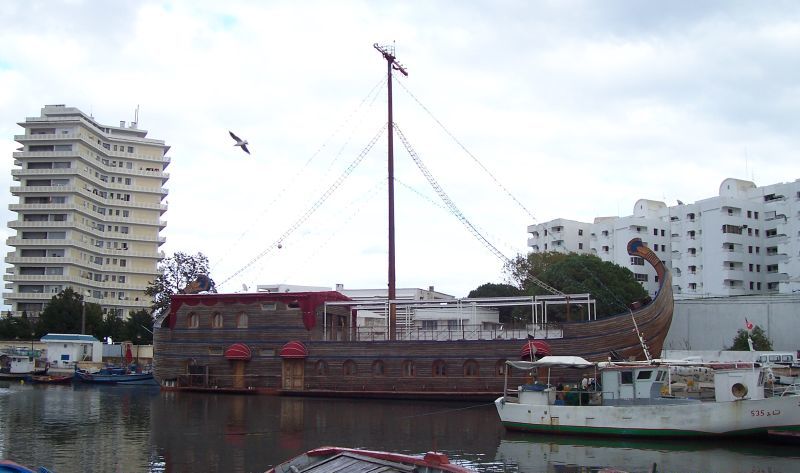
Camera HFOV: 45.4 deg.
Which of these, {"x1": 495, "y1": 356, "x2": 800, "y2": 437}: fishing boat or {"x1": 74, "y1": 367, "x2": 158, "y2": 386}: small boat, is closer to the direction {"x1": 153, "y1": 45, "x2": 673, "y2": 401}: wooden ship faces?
the fishing boat

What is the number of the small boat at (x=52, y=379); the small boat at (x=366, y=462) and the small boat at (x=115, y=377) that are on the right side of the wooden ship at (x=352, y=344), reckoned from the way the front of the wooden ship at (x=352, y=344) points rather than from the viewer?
1

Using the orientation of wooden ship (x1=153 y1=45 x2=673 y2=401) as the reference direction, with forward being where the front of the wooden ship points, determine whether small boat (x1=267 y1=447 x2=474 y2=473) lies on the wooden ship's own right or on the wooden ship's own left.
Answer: on the wooden ship's own right

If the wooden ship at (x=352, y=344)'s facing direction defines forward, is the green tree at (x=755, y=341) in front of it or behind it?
in front

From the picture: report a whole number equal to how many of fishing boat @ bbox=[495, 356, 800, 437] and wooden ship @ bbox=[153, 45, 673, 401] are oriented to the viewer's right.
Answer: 2

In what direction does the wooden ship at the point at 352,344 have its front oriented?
to the viewer's right

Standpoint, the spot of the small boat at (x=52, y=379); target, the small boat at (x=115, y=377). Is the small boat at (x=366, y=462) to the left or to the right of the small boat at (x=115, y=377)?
right

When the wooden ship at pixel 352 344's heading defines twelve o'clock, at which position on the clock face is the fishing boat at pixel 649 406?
The fishing boat is roughly at 2 o'clock from the wooden ship.

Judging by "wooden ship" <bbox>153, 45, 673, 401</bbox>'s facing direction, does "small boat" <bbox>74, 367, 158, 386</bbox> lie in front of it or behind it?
behind

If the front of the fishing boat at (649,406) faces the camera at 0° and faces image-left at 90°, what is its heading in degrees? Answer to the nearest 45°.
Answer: approximately 270°
